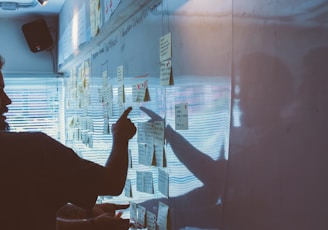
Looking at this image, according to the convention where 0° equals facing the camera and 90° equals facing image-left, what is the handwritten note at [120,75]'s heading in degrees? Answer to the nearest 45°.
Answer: approximately 45°

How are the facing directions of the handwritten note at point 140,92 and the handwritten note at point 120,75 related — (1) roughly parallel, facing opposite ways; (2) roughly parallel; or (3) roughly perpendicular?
roughly parallel

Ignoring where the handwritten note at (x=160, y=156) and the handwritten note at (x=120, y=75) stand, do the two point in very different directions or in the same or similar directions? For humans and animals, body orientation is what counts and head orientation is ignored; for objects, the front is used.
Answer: same or similar directions

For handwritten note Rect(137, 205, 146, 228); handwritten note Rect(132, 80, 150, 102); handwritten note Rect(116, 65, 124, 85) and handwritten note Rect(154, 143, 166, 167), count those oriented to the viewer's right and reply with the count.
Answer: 0

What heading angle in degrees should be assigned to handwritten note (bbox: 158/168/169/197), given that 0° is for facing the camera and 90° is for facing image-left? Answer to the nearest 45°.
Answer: approximately 45°

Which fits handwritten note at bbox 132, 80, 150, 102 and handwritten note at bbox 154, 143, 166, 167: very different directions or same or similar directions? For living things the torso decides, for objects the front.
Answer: same or similar directions

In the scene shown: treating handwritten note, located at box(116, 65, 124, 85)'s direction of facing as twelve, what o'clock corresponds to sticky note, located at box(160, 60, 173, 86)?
The sticky note is roughly at 10 o'clock from the handwritten note.

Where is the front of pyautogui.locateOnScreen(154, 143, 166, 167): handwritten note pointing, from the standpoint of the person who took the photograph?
facing the viewer and to the left of the viewer

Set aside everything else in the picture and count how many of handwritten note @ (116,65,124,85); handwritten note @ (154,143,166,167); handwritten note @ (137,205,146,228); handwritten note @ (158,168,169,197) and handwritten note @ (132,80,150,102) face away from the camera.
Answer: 0
